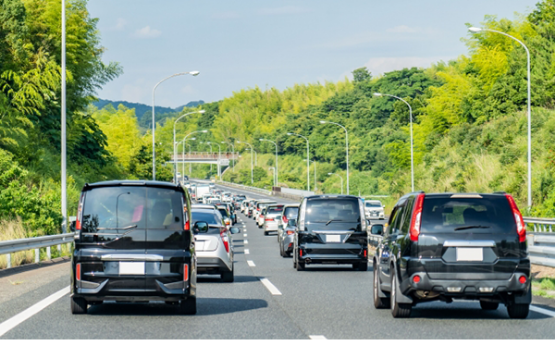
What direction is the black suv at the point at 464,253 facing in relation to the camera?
away from the camera

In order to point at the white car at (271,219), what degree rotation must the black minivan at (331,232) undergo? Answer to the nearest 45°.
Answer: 0° — it already faces it

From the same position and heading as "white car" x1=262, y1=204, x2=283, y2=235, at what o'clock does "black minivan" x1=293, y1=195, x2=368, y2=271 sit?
The black minivan is roughly at 6 o'clock from the white car.

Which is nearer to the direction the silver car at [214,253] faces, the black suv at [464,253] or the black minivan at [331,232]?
the black minivan

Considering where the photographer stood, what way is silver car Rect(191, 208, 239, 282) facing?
facing away from the viewer

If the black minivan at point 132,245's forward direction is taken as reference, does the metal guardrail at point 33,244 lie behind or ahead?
ahead

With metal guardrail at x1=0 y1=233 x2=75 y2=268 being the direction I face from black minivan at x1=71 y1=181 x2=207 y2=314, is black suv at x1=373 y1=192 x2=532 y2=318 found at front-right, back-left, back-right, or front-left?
back-right

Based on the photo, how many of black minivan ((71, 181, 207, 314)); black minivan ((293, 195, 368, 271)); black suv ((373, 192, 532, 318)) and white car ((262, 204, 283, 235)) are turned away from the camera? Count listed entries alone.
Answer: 4

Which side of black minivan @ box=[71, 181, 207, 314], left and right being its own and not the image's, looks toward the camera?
back

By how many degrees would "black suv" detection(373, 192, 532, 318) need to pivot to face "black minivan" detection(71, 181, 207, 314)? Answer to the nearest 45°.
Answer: approximately 90° to its left

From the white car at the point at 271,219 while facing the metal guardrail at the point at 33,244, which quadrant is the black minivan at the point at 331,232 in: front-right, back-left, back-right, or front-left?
front-left

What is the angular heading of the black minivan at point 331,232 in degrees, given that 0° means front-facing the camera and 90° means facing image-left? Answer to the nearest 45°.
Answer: approximately 180°

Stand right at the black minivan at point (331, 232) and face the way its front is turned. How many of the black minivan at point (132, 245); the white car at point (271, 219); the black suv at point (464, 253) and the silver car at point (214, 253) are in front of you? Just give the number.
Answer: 1

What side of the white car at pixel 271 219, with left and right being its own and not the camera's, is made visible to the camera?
back

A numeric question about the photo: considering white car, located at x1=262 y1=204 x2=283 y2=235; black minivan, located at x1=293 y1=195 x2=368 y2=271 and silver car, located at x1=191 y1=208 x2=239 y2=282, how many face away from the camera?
3

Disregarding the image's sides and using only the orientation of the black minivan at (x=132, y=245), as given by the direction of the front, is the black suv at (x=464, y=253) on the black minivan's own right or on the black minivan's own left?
on the black minivan's own right
